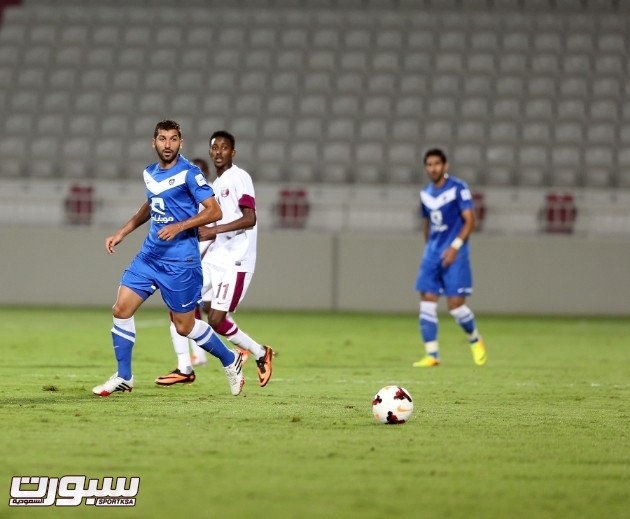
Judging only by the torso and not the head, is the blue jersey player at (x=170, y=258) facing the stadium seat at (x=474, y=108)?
no

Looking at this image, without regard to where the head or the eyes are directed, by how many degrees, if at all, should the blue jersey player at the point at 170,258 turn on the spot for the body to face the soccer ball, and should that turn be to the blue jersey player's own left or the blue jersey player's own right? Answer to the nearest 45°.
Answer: approximately 90° to the blue jersey player's own left

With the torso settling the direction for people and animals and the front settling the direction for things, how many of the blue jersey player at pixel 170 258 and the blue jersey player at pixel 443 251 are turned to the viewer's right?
0

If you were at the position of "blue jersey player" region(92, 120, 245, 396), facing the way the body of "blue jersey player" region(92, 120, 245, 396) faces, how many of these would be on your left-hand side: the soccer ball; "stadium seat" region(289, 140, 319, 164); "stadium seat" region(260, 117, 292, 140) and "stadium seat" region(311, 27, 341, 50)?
1

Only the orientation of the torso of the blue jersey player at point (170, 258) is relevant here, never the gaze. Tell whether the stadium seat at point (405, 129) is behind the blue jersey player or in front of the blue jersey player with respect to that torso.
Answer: behind

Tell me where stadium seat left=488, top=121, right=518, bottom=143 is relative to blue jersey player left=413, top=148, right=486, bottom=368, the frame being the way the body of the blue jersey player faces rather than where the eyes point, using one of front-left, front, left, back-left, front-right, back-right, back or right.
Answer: back-right

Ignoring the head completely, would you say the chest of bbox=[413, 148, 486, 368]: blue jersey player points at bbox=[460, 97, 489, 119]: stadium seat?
no

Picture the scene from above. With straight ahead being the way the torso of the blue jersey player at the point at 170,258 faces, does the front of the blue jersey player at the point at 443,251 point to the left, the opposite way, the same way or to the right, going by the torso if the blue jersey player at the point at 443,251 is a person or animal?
the same way

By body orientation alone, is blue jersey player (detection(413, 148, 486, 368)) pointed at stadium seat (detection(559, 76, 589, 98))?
no

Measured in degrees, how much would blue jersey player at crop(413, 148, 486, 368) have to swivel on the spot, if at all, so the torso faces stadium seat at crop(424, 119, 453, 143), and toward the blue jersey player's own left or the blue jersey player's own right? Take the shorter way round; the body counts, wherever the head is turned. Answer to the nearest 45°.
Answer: approximately 135° to the blue jersey player's own right

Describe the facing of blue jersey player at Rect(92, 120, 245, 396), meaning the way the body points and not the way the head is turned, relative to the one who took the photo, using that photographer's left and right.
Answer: facing the viewer and to the left of the viewer
